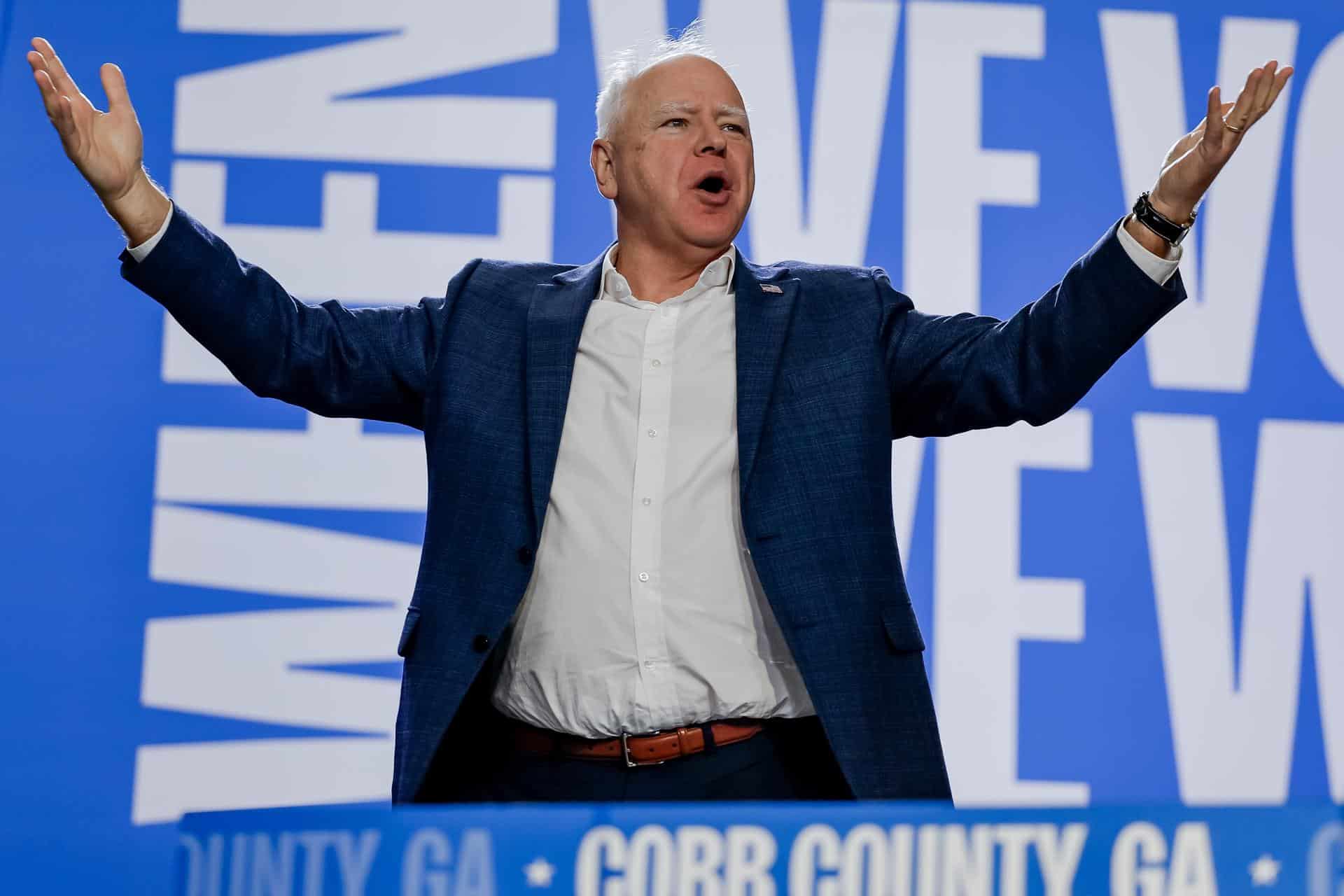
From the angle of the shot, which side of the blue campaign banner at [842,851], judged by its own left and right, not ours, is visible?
front

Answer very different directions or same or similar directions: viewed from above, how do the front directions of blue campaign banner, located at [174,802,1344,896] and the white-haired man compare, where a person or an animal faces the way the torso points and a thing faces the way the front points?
same or similar directions

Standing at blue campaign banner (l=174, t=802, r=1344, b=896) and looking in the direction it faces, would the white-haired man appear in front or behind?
behind

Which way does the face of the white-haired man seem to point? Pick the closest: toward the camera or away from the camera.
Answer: toward the camera

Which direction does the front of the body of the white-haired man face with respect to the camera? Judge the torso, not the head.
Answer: toward the camera

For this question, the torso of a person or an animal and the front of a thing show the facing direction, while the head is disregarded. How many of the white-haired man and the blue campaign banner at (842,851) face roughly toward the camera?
2

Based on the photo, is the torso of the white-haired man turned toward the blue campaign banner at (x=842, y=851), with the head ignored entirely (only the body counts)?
yes
